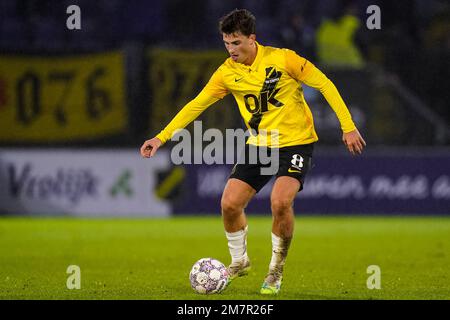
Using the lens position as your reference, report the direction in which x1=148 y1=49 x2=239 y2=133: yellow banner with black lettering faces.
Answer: facing the viewer

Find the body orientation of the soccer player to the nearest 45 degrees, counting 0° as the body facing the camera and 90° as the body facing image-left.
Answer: approximately 45°

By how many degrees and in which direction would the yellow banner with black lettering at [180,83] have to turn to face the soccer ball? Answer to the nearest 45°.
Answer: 0° — it already faces it

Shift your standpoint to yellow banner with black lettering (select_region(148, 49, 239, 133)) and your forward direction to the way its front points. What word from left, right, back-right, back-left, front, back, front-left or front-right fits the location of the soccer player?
front

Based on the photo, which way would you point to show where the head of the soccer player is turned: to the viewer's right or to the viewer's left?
to the viewer's left

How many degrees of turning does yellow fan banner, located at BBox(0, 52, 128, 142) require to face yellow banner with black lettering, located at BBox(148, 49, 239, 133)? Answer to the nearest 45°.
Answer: approximately 90° to its left

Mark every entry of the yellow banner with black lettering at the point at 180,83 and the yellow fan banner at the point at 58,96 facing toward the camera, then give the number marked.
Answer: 2

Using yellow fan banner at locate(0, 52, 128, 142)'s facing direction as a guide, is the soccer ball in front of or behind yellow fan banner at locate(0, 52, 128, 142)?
in front

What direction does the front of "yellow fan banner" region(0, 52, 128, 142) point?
toward the camera

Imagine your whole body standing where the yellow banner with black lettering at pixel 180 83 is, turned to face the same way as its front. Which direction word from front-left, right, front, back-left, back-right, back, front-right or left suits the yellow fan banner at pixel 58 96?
right

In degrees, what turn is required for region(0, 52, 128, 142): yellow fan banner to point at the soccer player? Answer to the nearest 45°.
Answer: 0° — it already faces them

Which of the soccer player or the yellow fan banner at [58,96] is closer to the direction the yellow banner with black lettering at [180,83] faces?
the soccer player
